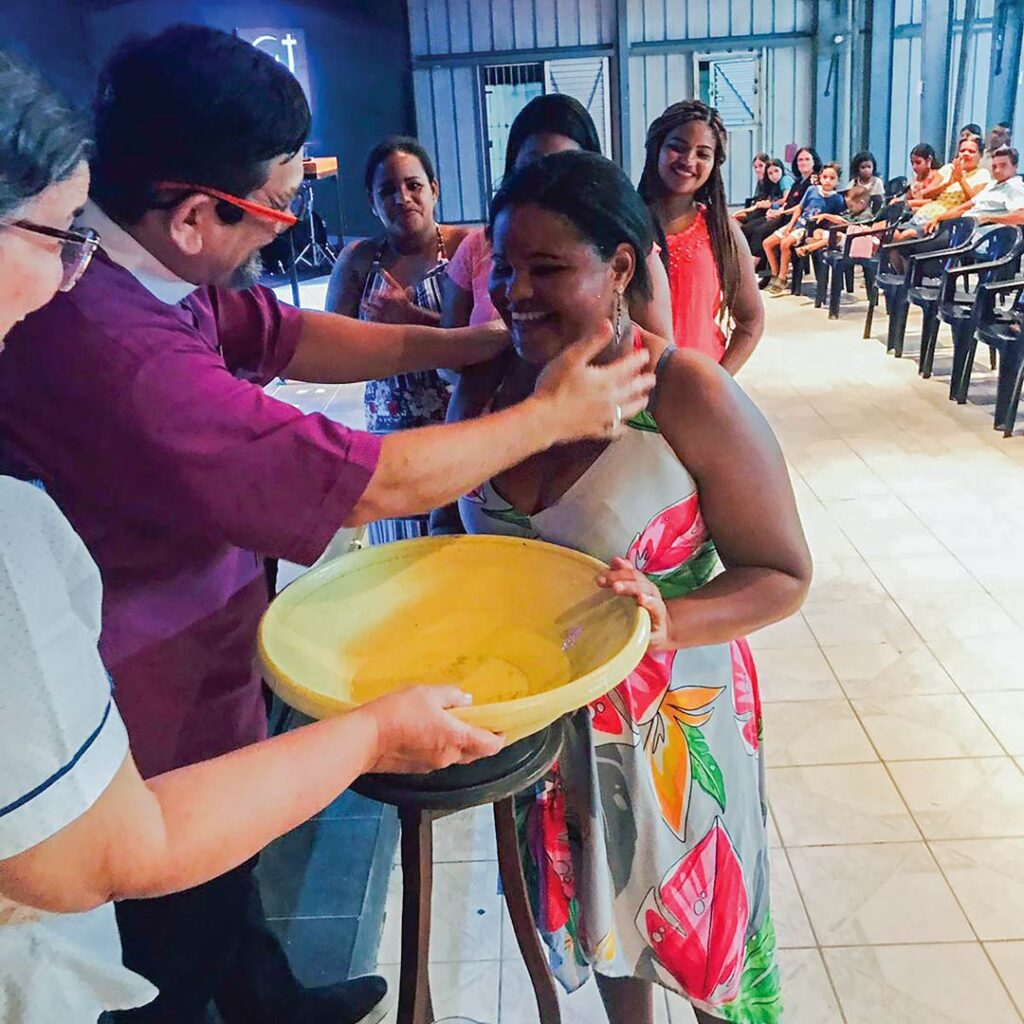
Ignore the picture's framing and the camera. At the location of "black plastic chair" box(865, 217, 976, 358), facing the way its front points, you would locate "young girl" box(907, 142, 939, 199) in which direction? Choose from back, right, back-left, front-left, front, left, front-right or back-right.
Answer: back-right

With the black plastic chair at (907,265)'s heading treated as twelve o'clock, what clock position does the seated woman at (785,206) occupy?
The seated woman is roughly at 4 o'clock from the black plastic chair.

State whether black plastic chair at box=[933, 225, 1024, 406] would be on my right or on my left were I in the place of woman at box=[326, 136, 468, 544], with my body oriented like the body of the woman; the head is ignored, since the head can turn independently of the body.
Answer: on my left

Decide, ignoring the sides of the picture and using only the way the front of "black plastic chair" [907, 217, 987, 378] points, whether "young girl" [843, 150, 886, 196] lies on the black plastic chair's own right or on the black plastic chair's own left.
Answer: on the black plastic chair's own right

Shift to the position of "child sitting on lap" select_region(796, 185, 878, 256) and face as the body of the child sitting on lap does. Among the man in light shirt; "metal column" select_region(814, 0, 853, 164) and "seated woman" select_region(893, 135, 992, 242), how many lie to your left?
2

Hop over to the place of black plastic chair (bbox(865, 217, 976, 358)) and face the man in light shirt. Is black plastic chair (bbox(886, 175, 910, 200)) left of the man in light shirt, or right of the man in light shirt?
left

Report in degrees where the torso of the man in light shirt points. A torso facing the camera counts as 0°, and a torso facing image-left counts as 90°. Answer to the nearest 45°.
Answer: approximately 45°

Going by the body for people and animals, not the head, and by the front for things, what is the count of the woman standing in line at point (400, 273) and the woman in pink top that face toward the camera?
2
